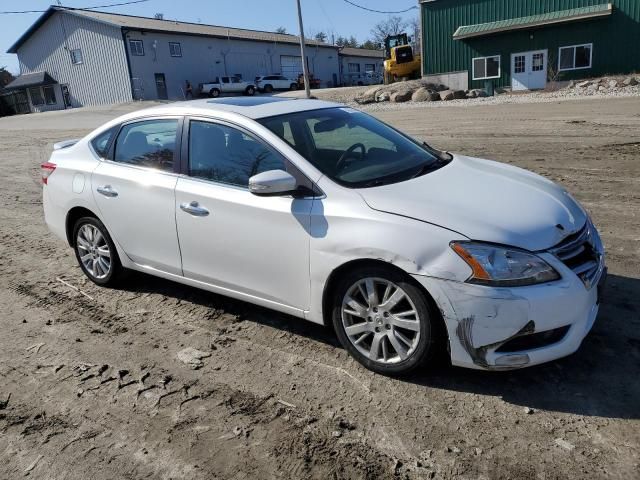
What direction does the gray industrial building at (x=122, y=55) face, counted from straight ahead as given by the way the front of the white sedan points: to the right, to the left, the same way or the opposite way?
to the right

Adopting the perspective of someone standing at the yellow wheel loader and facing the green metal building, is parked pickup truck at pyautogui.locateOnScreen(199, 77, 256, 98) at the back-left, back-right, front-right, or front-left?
back-right
